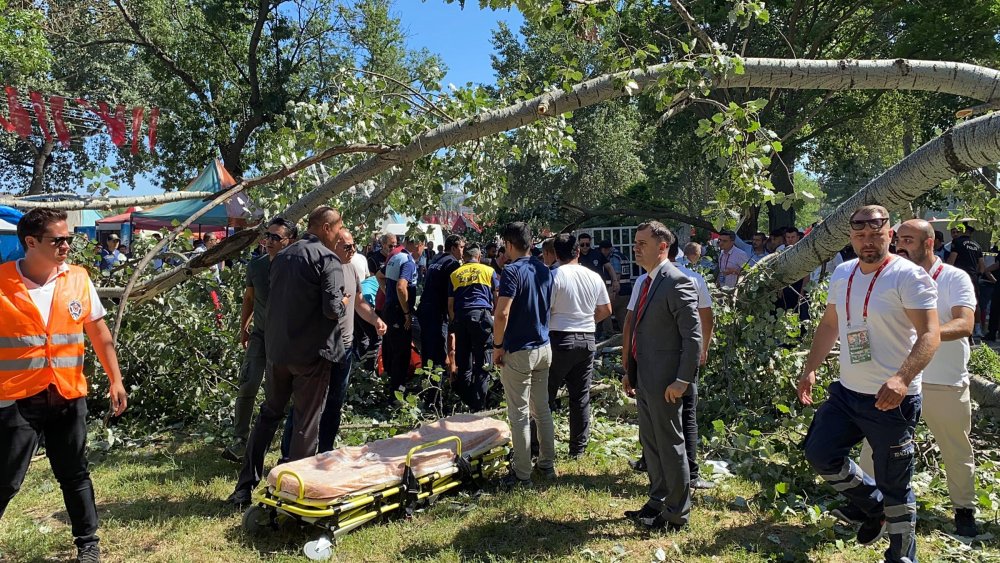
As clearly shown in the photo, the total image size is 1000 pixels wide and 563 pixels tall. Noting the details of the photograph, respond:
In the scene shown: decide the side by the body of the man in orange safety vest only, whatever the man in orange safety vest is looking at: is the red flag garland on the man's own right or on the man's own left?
on the man's own left

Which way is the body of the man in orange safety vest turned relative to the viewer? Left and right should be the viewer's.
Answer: facing the viewer and to the right of the viewer

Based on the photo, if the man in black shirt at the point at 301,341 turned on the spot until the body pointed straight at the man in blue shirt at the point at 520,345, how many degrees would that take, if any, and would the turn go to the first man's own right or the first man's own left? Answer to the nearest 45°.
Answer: approximately 45° to the first man's own right

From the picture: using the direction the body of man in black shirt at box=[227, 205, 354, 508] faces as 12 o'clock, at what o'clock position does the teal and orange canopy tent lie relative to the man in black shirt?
The teal and orange canopy tent is roughly at 10 o'clock from the man in black shirt.

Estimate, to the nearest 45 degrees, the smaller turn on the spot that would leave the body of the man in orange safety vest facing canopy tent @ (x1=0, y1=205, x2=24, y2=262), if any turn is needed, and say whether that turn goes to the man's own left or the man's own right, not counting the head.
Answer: approximately 135° to the man's own left

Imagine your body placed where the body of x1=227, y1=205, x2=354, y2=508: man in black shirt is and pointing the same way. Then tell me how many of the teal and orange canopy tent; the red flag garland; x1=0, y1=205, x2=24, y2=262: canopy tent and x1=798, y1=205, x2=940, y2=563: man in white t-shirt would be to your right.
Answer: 1

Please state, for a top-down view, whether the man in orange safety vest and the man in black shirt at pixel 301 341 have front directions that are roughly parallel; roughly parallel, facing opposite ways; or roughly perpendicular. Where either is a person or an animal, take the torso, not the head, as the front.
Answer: roughly perpendicular

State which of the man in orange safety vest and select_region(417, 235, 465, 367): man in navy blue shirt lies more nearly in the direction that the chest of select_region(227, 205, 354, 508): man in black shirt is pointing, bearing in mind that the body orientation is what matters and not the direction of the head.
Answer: the man in navy blue shirt

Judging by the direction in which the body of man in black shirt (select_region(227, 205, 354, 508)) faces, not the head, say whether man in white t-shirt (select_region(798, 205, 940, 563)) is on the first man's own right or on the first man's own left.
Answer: on the first man's own right

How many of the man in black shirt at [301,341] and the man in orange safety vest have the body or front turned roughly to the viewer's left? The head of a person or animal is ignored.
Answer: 0

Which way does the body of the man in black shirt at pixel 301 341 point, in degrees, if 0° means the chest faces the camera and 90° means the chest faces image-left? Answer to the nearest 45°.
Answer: approximately 225°

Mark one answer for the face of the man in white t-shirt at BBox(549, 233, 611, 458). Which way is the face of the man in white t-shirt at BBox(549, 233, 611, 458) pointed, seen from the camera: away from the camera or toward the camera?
away from the camera

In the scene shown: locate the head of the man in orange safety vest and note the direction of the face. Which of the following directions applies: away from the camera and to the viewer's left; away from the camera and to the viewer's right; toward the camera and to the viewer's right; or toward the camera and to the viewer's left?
toward the camera and to the viewer's right

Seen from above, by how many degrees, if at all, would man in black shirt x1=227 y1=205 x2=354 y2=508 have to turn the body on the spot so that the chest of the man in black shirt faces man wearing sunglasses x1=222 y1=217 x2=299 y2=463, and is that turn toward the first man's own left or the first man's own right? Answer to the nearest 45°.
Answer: approximately 45° to the first man's own left

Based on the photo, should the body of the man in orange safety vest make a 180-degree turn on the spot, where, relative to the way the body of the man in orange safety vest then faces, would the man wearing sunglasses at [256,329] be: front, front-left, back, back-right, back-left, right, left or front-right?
right
